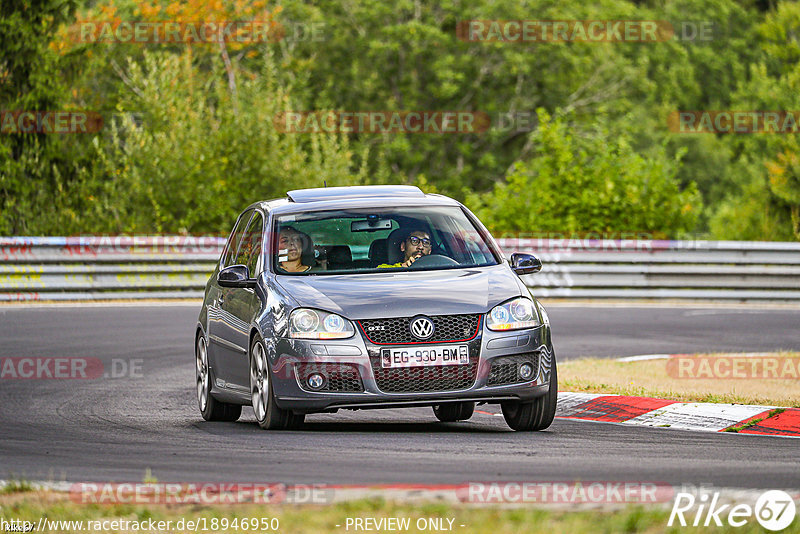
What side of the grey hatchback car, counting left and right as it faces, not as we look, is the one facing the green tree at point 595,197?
back

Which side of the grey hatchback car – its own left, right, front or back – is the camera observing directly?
front

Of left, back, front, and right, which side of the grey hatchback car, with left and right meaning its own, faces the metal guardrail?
back
